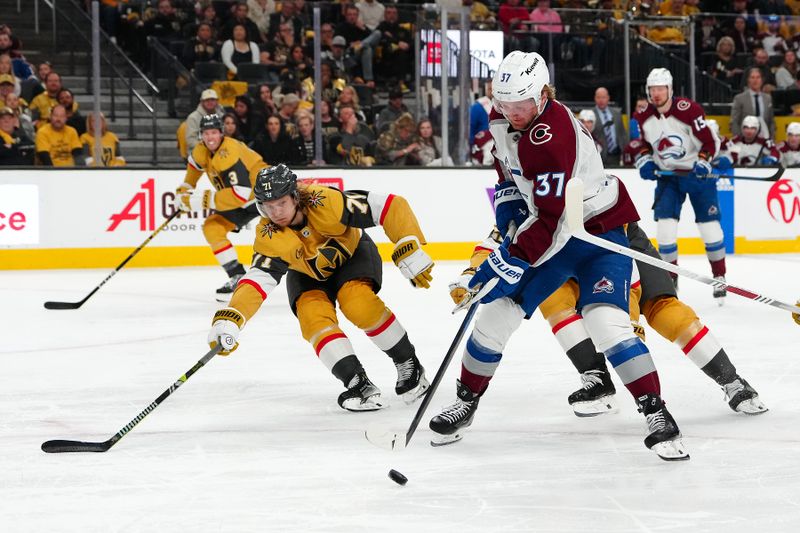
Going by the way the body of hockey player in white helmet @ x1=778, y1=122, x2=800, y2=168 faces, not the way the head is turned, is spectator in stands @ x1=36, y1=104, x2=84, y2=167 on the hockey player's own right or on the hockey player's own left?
on the hockey player's own right

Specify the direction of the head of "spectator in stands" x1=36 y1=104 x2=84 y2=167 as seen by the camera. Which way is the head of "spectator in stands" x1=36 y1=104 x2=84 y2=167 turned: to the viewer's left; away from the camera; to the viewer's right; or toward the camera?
toward the camera

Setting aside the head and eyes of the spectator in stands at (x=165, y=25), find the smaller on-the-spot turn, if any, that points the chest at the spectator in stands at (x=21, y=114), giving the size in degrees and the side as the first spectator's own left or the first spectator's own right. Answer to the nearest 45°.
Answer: approximately 45° to the first spectator's own right

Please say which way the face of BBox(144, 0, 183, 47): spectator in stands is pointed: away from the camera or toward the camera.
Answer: toward the camera

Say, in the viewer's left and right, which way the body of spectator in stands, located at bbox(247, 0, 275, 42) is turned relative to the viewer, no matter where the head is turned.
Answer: facing the viewer

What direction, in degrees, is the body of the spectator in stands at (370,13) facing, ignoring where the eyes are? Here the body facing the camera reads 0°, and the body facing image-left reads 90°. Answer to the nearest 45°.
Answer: approximately 0°

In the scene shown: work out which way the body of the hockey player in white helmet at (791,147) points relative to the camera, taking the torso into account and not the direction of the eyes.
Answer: toward the camera

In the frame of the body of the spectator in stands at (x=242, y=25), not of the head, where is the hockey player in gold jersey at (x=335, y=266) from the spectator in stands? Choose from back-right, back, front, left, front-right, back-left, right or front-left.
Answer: front

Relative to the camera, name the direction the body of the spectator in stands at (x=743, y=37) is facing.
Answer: toward the camera

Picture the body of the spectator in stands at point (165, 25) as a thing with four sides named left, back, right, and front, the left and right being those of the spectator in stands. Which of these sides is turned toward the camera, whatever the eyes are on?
front

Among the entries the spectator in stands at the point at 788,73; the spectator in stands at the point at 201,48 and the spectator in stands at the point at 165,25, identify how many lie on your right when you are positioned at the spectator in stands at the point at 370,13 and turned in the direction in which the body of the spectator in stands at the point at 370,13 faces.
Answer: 2
